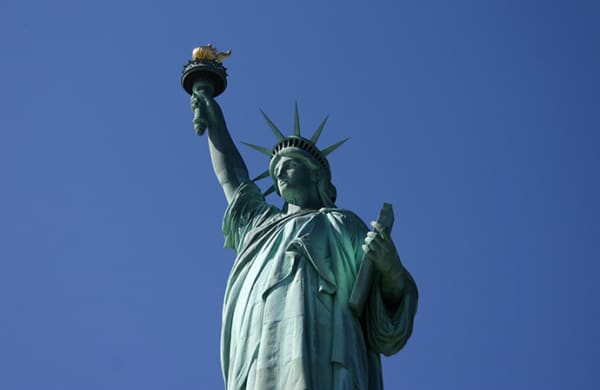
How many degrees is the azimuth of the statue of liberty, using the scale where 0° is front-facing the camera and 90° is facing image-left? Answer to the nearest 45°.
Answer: approximately 45°
